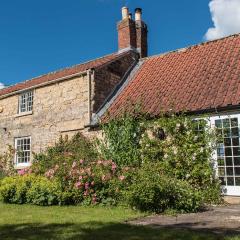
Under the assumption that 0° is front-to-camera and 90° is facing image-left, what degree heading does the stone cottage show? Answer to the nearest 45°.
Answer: approximately 45°

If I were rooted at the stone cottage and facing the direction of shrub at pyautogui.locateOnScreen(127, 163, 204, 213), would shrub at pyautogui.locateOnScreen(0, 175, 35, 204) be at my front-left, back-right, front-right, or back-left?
front-right

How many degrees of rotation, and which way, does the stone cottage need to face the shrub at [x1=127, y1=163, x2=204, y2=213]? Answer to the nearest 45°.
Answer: approximately 45° to its left

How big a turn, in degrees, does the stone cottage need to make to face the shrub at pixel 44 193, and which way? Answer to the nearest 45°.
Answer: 0° — it already faces it

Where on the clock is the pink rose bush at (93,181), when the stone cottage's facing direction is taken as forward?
The pink rose bush is roughly at 11 o'clock from the stone cottage.
